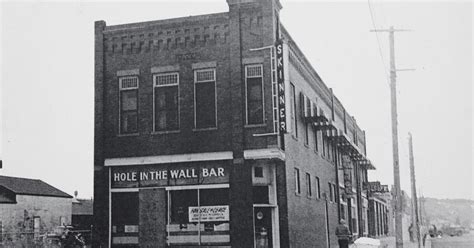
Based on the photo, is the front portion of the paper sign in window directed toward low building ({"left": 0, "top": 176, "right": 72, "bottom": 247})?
no

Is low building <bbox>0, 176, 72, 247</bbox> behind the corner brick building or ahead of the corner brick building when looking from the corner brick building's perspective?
behind

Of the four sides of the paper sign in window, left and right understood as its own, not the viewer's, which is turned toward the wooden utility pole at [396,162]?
left

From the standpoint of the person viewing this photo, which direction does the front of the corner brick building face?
facing the viewer

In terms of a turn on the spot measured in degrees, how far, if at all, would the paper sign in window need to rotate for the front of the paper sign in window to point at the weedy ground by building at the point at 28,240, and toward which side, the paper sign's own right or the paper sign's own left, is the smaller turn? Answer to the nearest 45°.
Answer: approximately 135° to the paper sign's own right

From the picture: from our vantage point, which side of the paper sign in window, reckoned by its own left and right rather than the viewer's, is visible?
front
